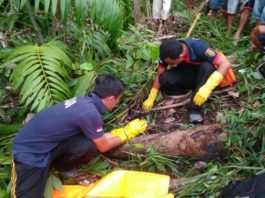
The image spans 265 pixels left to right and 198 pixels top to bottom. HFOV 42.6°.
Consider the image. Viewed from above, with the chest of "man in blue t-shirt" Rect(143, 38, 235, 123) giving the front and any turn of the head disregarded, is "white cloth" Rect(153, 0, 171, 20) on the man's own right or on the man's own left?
on the man's own right

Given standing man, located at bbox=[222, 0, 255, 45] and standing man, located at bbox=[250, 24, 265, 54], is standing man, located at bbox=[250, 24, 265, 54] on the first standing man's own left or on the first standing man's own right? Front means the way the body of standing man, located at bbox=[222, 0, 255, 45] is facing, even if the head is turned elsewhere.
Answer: on the first standing man's own left

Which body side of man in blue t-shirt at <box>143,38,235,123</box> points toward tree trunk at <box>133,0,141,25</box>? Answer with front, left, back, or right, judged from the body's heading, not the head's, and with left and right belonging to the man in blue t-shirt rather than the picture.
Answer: right

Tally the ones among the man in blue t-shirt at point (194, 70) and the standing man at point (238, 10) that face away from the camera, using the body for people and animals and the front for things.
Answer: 0

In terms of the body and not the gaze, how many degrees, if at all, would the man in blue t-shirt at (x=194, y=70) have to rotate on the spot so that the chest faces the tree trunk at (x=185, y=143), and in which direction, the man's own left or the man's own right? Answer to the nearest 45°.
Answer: approximately 45° to the man's own left

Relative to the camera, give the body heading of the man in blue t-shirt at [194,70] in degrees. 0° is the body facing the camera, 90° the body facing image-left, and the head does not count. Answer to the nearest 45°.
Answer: approximately 45°

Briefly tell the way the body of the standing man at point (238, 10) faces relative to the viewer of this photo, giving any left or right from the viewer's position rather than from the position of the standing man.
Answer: facing the viewer and to the left of the viewer

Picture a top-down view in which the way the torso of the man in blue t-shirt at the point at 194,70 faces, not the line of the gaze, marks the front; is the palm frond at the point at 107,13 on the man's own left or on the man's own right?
on the man's own right
